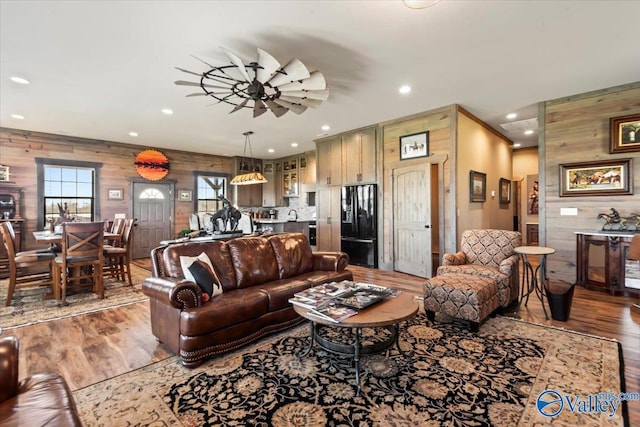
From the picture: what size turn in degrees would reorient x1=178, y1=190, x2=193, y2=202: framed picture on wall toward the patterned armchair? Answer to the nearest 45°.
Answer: approximately 45° to its left

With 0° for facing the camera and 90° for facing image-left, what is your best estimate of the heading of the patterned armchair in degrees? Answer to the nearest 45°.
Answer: approximately 45°

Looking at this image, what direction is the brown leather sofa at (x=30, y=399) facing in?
to the viewer's right

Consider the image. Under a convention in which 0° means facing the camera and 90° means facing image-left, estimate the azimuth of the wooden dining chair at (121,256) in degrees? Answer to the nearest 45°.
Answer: approximately 90°

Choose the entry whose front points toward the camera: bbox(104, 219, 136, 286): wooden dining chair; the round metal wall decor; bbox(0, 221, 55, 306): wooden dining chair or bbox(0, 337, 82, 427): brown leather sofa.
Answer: the round metal wall decor

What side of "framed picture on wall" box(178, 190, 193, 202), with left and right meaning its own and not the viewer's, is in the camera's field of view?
front

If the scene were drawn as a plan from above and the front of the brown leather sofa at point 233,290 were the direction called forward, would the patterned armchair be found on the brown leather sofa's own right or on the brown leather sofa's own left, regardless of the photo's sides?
on the brown leather sofa's own left

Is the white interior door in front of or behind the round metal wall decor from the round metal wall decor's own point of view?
in front

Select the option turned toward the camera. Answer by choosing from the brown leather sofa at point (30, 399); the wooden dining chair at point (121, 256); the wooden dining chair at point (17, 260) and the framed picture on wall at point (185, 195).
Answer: the framed picture on wall

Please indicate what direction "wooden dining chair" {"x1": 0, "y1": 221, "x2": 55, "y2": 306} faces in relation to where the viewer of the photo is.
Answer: facing to the right of the viewer

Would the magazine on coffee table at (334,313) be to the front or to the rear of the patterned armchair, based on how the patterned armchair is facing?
to the front

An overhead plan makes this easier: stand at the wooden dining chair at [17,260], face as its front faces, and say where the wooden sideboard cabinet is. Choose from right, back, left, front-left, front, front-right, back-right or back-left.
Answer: front-right

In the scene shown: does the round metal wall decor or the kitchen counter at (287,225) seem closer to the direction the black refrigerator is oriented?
the round metal wall decor

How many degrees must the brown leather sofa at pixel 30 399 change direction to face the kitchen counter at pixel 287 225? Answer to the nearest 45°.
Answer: approximately 45° to its left

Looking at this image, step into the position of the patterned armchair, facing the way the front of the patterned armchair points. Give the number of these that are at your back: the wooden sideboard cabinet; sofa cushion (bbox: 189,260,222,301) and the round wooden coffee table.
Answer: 1

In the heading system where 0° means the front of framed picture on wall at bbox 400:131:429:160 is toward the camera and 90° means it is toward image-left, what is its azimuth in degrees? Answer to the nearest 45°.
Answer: approximately 45°

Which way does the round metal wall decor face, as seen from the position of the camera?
facing the viewer
